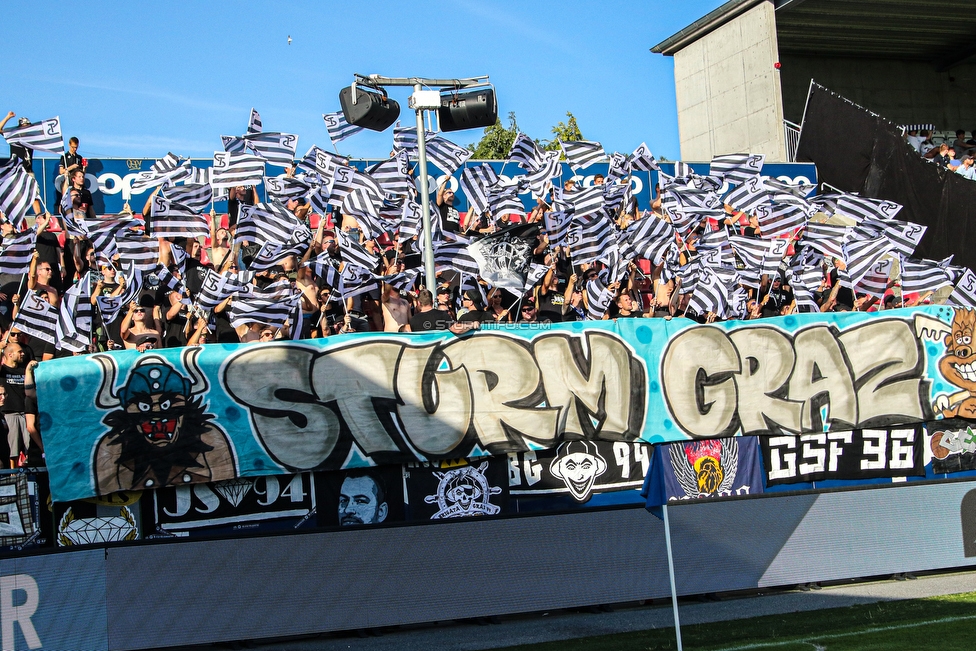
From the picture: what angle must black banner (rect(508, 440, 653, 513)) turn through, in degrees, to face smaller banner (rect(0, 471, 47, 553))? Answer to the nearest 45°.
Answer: approximately 90° to its right

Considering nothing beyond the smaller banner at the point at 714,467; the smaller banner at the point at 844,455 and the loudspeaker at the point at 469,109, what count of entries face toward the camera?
2

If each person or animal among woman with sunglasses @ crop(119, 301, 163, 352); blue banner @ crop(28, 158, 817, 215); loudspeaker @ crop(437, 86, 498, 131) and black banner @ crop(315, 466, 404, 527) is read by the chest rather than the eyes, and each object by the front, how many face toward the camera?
3

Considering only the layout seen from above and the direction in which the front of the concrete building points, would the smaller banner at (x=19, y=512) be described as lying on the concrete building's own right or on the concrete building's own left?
on the concrete building's own right

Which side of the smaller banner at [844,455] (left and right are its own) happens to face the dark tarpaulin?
back

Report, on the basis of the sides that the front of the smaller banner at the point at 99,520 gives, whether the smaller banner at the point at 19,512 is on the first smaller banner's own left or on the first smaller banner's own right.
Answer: on the first smaller banner's own right

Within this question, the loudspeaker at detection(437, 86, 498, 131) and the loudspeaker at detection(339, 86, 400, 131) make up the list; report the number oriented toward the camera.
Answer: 0

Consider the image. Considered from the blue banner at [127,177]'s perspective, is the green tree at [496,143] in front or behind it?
behind

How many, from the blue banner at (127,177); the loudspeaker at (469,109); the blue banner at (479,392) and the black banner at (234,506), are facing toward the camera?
3

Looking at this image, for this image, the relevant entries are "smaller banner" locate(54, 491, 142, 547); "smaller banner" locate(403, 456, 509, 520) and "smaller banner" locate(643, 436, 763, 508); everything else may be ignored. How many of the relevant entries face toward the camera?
3

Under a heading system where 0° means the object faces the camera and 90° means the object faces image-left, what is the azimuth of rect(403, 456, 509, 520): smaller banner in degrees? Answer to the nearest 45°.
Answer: approximately 0°

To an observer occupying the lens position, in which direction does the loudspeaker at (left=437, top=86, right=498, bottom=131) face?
facing away from the viewer and to the right of the viewer
